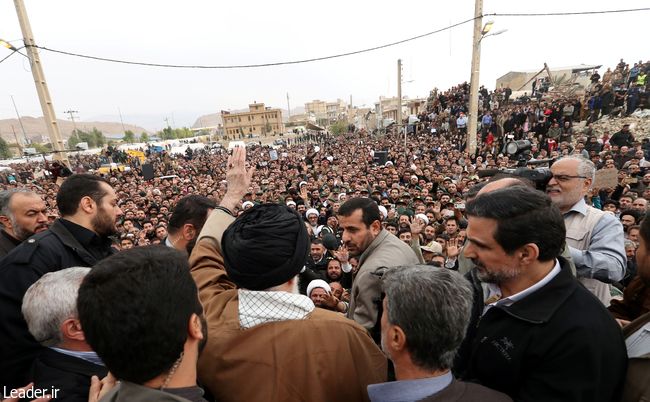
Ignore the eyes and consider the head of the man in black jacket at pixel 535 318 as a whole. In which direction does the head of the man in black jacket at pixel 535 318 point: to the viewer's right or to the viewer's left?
to the viewer's left

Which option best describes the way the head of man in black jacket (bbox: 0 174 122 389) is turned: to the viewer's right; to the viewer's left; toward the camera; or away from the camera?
to the viewer's right

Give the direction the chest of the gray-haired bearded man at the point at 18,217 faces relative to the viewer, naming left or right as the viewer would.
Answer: facing the viewer and to the right of the viewer

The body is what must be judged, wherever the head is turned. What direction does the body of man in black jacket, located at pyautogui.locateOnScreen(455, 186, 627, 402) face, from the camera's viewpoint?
to the viewer's left

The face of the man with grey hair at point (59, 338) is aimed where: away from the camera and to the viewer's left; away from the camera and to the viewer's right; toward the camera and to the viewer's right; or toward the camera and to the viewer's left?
away from the camera and to the viewer's right

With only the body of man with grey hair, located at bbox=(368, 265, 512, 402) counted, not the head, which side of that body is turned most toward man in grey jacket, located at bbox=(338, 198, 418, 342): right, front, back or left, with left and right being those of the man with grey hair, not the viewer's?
front

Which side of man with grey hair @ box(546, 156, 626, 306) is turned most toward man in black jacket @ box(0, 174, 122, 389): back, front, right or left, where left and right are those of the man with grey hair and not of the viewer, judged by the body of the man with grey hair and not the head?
front

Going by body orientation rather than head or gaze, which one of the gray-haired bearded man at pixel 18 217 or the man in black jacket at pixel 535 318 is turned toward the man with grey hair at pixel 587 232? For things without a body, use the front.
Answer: the gray-haired bearded man

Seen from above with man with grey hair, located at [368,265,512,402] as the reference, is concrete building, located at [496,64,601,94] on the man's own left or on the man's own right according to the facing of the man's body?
on the man's own right

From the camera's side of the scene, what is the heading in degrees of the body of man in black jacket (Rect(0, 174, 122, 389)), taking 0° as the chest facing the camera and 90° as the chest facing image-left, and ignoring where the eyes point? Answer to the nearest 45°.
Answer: approximately 270°

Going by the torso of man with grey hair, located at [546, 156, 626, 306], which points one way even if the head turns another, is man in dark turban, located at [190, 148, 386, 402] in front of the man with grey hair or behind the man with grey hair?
in front

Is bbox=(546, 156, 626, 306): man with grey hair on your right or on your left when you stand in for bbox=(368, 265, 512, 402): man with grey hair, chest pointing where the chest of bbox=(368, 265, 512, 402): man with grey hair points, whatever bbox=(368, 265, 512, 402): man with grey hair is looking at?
on your right

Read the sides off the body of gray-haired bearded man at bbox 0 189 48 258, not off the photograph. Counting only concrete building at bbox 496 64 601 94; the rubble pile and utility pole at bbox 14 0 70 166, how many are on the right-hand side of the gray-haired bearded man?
0

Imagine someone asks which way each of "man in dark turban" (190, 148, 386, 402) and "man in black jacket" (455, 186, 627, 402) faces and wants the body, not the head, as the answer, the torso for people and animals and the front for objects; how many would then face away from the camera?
1

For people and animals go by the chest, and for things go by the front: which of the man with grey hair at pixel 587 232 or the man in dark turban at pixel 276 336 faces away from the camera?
the man in dark turban

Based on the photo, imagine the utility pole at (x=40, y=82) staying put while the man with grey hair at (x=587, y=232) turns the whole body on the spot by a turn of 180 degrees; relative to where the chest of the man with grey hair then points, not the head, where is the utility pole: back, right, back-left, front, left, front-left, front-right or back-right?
back-left

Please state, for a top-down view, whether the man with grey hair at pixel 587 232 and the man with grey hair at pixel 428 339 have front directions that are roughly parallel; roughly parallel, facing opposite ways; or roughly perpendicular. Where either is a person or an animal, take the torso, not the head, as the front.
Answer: roughly perpendicular

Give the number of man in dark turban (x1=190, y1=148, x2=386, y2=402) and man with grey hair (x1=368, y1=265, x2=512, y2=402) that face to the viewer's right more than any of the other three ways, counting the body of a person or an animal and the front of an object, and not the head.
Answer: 0

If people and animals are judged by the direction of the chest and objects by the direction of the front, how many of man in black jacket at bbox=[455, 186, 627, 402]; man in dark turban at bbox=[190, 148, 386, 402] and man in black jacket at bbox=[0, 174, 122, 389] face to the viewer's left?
1
